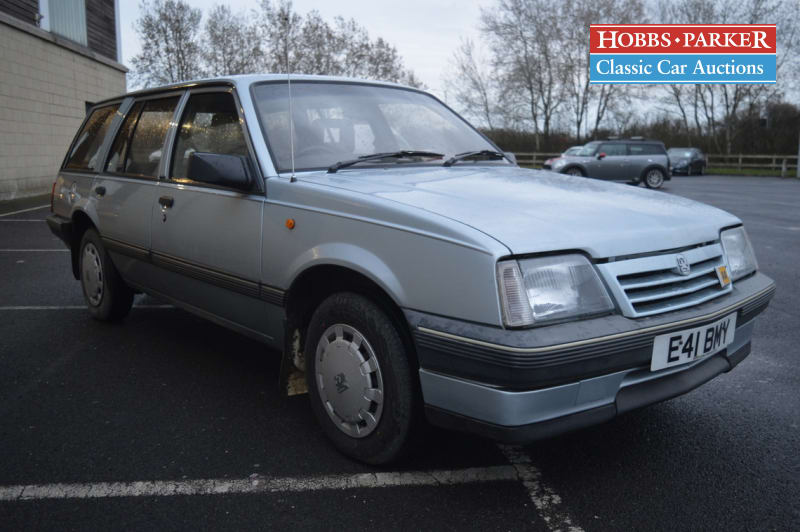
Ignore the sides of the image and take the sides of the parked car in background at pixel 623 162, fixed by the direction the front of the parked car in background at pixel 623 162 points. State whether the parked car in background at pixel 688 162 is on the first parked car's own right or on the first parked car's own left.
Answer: on the first parked car's own right

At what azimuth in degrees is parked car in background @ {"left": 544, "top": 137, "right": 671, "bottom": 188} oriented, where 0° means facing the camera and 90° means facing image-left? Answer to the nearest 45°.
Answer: approximately 90°

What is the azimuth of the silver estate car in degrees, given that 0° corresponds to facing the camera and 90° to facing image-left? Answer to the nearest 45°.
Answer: approximately 315°

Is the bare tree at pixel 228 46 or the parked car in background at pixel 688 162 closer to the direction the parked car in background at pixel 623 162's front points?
the bare tree

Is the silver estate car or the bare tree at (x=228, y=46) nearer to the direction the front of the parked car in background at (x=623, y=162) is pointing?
the bare tree

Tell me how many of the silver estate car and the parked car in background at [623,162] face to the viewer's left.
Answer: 1

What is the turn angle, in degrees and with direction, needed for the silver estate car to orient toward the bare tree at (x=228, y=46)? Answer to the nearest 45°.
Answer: approximately 135° to its left

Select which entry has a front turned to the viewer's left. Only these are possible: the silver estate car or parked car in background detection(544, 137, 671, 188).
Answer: the parked car in background
